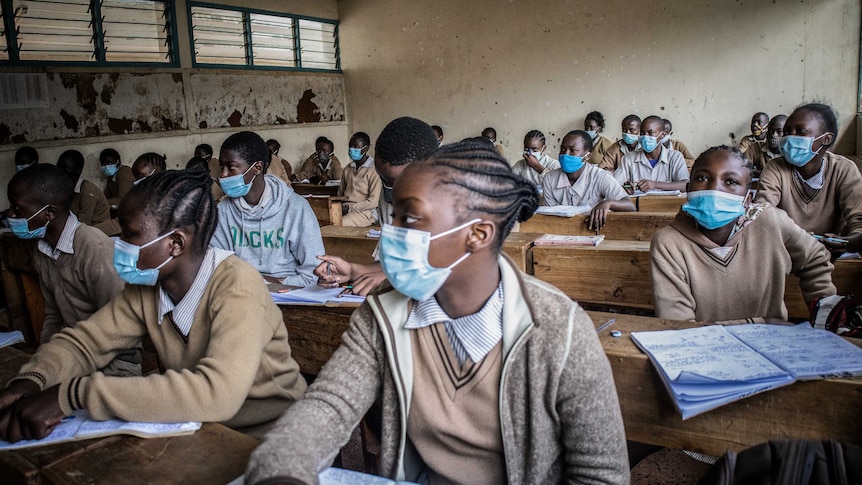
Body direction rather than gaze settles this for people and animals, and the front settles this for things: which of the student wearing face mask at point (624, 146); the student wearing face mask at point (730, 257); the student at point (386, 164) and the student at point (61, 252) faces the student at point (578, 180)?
the student wearing face mask at point (624, 146)

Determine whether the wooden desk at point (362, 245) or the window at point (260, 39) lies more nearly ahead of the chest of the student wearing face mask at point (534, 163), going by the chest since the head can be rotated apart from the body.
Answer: the wooden desk

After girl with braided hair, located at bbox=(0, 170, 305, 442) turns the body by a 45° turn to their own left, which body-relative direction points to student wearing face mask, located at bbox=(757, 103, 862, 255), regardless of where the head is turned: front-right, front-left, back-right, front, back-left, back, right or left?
left

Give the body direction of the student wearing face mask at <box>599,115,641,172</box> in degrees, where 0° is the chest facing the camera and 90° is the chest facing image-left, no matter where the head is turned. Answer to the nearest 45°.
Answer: approximately 0°

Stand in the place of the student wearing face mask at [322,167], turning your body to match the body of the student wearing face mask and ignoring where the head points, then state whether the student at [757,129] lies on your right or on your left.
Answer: on your left

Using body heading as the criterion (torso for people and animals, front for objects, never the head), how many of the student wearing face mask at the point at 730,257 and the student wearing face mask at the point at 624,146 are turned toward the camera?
2

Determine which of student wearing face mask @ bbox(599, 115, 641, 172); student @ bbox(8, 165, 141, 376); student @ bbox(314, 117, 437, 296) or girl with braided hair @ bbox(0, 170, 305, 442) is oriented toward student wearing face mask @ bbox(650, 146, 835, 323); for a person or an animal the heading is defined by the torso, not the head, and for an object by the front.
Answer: student wearing face mask @ bbox(599, 115, 641, 172)

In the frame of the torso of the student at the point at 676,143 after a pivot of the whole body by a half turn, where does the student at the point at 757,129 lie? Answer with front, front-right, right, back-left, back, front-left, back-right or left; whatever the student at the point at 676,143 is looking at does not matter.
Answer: front-right

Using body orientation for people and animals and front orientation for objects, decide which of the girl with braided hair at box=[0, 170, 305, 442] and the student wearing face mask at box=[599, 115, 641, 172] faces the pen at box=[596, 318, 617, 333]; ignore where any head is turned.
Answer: the student wearing face mask

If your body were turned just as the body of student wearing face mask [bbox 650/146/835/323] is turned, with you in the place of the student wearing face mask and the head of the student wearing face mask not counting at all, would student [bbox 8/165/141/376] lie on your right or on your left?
on your right

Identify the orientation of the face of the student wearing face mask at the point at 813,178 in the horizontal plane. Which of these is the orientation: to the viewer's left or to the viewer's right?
to the viewer's left
